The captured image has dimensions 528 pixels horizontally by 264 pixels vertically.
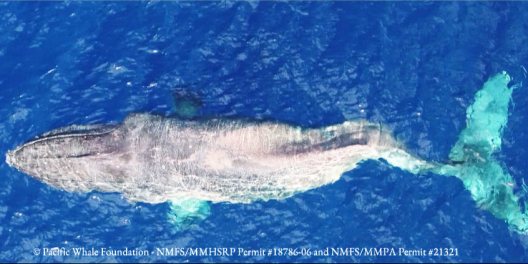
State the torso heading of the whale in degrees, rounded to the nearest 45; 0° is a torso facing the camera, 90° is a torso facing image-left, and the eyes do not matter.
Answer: approximately 90°
